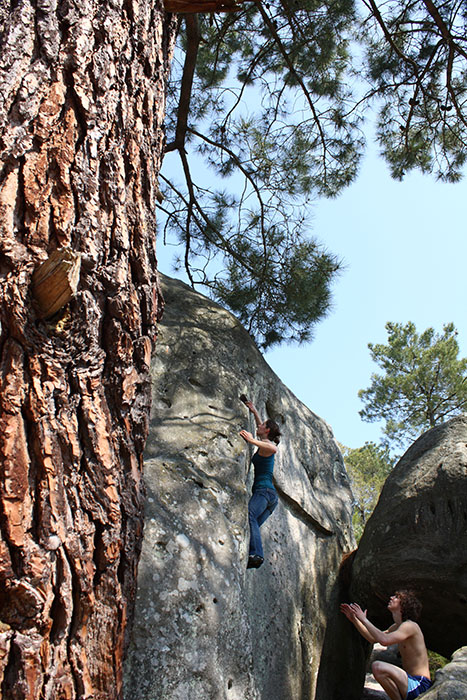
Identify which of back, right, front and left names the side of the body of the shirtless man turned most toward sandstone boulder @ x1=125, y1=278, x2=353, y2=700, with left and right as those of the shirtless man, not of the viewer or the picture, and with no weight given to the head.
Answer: front

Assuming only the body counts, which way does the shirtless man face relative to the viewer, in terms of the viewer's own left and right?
facing to the left of the viewer

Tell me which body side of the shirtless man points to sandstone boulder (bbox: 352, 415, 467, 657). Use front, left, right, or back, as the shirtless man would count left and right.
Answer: right

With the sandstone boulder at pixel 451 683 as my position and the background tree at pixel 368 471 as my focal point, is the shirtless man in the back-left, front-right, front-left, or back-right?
front-left

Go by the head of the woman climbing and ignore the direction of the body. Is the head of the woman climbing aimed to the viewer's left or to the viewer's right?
to the viewer's left

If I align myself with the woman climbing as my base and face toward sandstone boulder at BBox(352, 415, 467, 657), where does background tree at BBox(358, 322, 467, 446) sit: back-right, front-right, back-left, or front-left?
front-left

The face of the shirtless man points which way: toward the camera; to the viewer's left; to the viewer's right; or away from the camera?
to the viewer's left

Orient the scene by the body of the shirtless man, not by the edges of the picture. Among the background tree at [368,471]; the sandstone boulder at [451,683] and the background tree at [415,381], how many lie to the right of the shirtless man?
2

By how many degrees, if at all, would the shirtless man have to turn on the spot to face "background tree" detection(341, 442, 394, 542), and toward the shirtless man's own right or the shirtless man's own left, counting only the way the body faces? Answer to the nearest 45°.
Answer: approximately 90° to the shirtless man's own right
